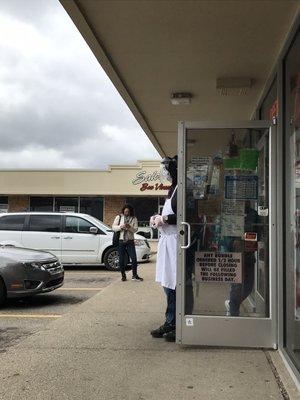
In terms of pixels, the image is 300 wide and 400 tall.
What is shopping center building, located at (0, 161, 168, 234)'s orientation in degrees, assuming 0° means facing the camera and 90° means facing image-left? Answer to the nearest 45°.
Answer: approximately 0°

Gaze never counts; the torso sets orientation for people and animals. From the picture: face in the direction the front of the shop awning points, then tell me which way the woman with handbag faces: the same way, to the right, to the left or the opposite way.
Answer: to the left

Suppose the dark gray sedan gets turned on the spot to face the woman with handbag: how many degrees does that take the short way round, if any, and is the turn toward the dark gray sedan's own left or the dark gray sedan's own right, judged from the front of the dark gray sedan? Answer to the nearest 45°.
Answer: approximately 90° to the dark gray sedan's own left

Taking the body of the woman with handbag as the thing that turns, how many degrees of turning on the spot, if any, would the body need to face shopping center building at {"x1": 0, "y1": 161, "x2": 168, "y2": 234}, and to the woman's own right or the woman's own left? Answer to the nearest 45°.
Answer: approximately 180°

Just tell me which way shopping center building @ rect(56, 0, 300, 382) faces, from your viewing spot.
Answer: facing to the left of the viewer

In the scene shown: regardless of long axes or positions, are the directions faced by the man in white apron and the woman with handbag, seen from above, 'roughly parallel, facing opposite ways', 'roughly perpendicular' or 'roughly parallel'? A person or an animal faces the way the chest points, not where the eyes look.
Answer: roughly perpendicular

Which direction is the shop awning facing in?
to the viewer's left

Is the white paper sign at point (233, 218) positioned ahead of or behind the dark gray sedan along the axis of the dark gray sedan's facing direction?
ahead

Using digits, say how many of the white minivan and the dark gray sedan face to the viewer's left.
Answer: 0

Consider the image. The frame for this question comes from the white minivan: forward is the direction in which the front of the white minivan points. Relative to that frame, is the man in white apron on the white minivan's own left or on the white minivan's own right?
on the white minivan's own right

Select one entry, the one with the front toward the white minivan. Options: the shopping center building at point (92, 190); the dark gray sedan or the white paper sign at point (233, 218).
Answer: the shopping center building
